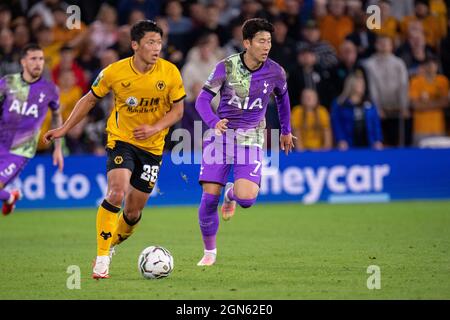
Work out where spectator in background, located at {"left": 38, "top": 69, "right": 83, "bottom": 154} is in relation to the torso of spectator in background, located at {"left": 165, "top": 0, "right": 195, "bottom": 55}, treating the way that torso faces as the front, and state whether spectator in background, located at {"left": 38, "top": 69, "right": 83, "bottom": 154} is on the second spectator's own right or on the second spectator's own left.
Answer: on the second spectator's own right

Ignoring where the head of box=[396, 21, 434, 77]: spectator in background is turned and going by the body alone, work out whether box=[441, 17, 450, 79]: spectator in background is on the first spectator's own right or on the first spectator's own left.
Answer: on the first spectator's own left

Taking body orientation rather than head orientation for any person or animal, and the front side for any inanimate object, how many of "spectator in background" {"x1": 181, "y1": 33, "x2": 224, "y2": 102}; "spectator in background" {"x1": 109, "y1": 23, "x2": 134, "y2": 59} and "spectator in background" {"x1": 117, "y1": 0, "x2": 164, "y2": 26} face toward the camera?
3

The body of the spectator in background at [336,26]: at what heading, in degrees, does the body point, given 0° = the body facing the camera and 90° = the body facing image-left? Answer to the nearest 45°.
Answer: approximately 0°

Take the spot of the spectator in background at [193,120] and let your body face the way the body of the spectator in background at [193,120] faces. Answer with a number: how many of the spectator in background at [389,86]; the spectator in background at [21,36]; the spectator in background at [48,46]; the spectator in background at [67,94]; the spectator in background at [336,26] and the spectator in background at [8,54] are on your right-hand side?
4

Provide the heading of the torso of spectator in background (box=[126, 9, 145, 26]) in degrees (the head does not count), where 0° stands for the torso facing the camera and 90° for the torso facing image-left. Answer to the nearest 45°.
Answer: approximately 0°

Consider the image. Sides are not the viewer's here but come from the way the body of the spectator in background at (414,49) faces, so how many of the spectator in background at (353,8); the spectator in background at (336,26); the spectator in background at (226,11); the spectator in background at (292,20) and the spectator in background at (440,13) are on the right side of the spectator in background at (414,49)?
4
